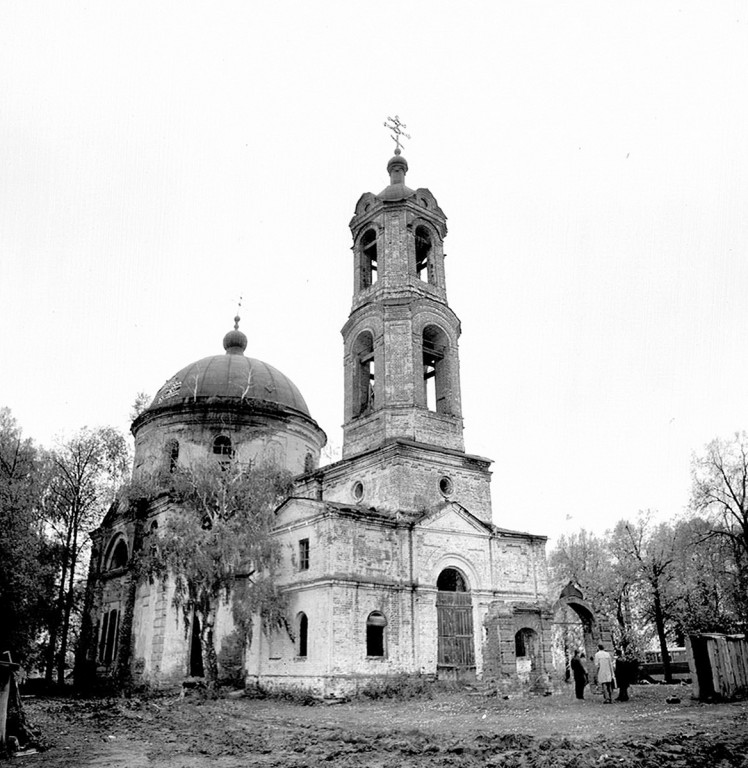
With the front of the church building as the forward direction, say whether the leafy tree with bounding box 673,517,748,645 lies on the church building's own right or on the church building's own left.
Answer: on the church building's own left

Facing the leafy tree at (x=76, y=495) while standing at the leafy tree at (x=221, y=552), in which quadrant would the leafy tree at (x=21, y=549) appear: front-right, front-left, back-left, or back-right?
front-left

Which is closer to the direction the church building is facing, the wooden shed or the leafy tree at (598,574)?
the wooden shed

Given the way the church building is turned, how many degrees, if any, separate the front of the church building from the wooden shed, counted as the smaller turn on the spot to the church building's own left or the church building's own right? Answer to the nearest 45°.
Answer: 0° — it already faces it

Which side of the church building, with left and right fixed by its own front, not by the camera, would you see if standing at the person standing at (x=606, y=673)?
front

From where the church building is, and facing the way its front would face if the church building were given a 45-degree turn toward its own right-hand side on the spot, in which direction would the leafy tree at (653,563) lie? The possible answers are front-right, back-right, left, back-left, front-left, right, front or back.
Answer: back-left

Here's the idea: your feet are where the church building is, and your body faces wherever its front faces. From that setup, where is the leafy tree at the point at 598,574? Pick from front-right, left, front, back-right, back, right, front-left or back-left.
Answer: left

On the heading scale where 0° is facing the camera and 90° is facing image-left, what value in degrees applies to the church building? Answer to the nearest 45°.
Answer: approximately 315°

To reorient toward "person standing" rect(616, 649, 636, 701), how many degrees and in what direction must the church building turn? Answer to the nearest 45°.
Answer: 0° — it already faces them

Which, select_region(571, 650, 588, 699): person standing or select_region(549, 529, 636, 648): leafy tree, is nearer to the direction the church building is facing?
the person standing

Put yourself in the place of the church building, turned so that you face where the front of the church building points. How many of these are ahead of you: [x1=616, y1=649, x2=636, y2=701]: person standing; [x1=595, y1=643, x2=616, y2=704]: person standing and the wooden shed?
3

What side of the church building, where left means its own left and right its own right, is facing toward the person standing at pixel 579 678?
front

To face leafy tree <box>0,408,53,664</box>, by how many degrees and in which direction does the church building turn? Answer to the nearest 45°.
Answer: approximately 135° to its right

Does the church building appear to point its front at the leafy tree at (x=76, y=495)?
no

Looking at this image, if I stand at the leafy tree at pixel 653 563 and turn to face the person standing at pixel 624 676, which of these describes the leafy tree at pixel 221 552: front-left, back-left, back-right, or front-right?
front-right
